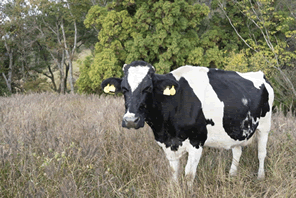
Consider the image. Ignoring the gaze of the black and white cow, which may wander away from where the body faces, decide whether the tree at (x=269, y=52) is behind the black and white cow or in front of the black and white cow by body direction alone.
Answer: behind

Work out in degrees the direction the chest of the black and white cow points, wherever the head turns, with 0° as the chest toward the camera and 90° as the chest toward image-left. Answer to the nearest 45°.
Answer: approximately 45°

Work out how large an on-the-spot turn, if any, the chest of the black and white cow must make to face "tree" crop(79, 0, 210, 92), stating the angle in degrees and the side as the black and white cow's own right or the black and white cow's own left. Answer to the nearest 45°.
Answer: approximately 135° to the black and white cow's own right
